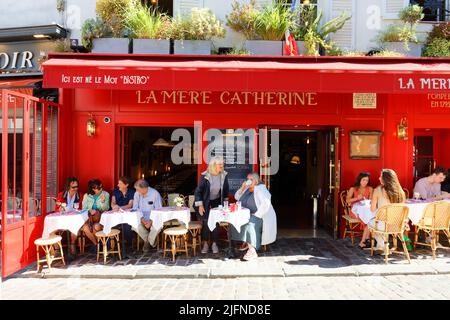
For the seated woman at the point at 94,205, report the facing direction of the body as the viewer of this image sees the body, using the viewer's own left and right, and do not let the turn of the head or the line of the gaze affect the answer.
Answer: facing the viewer

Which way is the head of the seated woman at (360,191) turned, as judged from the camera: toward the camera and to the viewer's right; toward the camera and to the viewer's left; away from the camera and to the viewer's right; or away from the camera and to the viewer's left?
toward the camera and to the viewer's right

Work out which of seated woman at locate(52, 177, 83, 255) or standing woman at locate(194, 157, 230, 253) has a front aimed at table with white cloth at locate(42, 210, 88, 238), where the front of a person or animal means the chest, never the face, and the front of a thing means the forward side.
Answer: the seated woman

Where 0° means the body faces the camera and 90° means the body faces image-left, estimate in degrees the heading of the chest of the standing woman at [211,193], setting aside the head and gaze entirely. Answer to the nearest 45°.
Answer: approximately 315°

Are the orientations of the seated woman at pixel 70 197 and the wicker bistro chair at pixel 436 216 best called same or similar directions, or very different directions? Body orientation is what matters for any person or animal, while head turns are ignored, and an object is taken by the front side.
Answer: very different directions

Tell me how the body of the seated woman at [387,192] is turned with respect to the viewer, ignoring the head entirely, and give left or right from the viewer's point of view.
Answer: facing away from the viewer and to the left of the viewer

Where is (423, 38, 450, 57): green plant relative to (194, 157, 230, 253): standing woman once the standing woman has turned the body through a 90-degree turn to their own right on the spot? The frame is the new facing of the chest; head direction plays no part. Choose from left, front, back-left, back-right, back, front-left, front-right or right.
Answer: back-left

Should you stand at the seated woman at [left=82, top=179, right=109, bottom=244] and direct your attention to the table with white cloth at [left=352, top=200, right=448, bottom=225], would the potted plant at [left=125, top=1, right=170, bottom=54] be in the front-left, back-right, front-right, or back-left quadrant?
front-left

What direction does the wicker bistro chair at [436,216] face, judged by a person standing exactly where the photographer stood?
facing away from the viewer and to the left of the viewer

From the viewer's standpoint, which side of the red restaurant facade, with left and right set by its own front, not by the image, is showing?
front

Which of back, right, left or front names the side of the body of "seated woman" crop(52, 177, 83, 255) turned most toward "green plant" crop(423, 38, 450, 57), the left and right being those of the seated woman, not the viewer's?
left

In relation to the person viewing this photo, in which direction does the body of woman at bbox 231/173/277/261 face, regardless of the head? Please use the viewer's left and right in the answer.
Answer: facing the viewer and to the left of the viewer
